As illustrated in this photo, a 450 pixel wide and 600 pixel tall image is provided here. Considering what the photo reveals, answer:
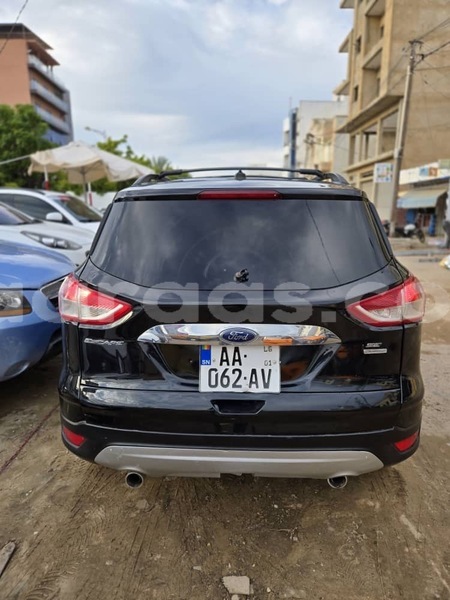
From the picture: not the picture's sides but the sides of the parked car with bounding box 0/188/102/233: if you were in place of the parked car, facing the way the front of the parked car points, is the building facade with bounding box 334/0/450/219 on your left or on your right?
on your left

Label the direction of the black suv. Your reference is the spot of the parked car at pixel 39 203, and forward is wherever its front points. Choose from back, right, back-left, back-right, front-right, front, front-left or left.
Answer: front-right

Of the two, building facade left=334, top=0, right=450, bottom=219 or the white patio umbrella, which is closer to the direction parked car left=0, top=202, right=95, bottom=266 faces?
the building facade

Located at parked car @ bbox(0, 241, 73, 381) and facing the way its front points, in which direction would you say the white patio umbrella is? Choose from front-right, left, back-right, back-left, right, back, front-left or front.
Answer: back-left

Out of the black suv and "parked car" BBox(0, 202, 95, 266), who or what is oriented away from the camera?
the black suv

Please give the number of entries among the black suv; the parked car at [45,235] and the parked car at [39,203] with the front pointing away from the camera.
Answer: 1

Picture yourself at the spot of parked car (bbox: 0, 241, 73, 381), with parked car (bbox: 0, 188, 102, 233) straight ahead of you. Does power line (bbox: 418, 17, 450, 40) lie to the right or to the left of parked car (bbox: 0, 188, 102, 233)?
right

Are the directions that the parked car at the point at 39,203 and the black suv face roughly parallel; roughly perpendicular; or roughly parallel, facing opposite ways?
roughly perpendicular

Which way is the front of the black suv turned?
away from the camera

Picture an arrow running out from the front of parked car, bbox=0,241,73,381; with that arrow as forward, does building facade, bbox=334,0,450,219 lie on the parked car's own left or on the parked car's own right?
on the parked car's own left

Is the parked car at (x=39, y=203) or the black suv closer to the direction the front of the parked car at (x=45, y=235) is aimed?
the black suv

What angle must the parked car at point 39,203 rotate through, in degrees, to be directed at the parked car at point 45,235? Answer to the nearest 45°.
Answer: approximately 45° to its right

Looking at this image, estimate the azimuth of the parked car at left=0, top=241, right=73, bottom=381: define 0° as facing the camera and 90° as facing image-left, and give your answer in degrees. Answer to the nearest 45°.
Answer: approximately 315°

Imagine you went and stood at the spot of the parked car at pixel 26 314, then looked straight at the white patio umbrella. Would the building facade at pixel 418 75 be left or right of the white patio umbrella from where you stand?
right

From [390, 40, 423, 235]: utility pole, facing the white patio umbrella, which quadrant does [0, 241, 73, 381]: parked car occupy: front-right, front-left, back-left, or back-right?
front-left
